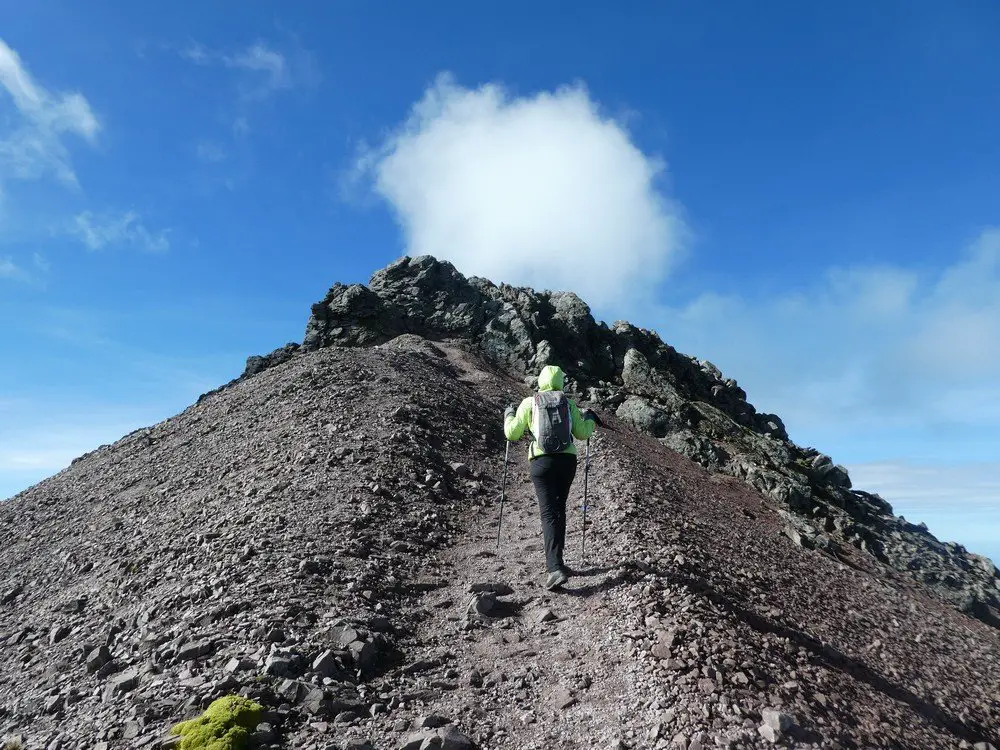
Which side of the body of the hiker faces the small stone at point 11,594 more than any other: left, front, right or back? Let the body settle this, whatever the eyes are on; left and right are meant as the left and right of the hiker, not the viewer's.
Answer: left

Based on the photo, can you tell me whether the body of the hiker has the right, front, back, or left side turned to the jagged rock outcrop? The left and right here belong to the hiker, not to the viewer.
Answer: front

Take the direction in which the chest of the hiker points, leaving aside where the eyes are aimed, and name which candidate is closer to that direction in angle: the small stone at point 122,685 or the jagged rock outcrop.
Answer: the jagged rock outcrop

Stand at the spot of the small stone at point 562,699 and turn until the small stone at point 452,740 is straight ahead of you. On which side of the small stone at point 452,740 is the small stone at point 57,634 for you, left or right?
right

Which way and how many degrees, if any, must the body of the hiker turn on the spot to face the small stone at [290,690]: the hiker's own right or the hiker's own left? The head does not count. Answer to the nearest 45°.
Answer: approximately 135° to the hiker's own left

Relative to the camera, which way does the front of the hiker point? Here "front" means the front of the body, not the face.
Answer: away from the camera
